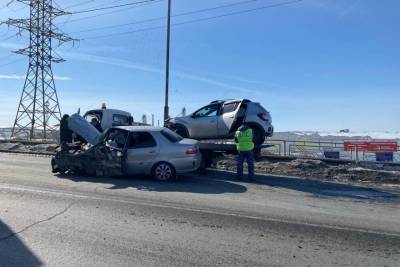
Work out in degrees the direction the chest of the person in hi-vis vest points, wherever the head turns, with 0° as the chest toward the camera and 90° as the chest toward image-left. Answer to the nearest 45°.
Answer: approximately 180°

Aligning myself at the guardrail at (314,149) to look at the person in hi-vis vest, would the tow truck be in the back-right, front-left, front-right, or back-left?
front-right

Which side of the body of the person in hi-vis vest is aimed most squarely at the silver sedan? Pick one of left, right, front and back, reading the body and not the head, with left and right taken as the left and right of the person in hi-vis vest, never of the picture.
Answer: left

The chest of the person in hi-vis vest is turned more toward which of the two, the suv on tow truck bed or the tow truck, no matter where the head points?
the suv on tow truck bed

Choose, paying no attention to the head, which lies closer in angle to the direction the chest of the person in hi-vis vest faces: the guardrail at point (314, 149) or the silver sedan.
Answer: the guardrail

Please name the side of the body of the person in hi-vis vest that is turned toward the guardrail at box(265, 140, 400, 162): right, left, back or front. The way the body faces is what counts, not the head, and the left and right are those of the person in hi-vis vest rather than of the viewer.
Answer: front
